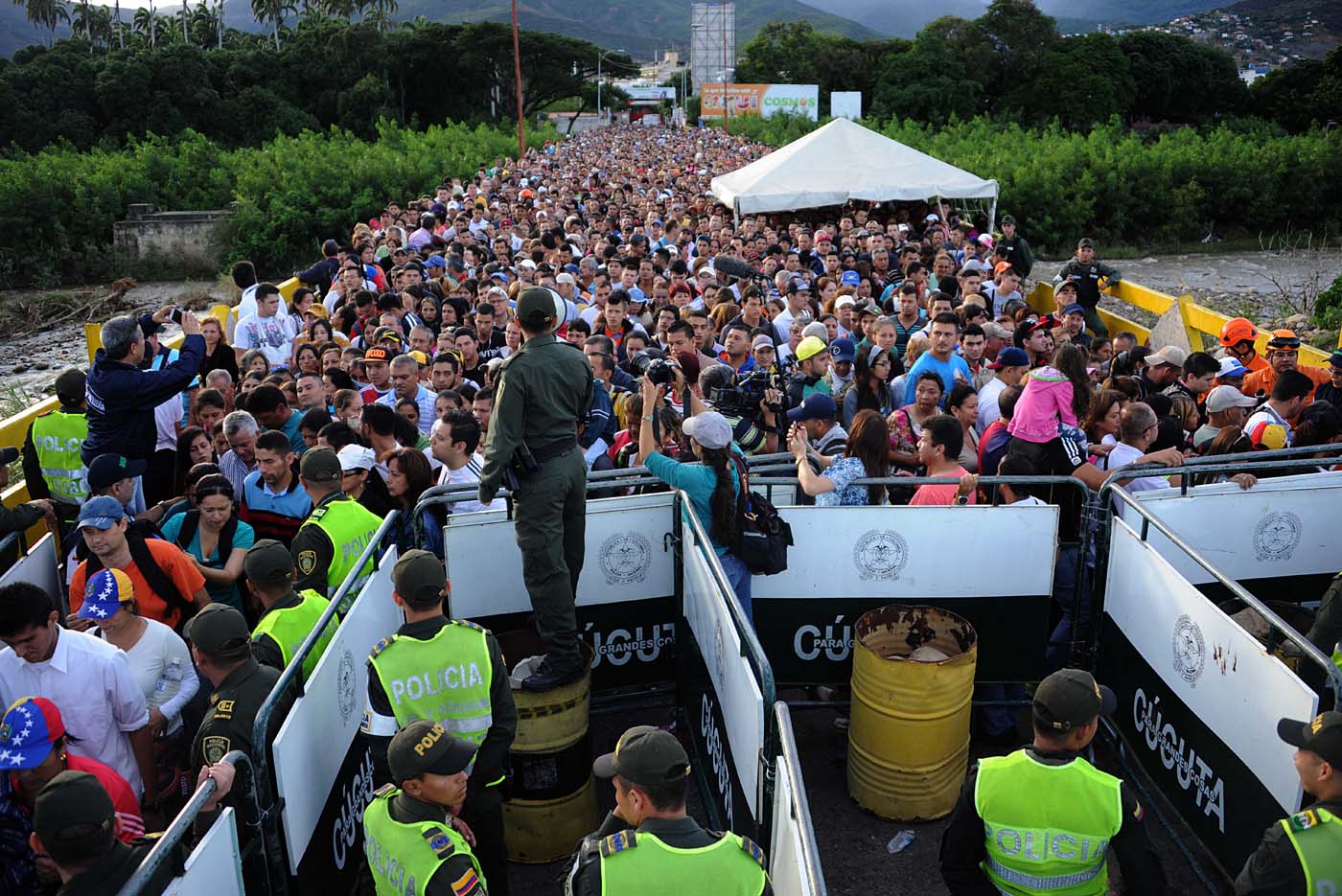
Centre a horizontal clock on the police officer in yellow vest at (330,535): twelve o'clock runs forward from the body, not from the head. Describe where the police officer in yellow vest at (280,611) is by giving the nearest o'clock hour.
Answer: the police officer in yellow vest at (280,611) is roughly at 8 o'clock from the police officer in yellow vest at (330,535).

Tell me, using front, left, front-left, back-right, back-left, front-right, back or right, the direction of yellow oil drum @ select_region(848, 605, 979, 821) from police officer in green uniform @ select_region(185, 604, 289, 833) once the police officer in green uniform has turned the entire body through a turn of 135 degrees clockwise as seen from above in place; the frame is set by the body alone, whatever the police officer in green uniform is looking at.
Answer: front

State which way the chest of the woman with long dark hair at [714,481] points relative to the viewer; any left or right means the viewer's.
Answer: facing away from the viewer and to the left of the viewer

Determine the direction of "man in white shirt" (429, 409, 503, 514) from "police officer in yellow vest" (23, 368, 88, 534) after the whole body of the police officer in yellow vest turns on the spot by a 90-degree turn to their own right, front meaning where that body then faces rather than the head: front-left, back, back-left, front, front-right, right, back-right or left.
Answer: front-right

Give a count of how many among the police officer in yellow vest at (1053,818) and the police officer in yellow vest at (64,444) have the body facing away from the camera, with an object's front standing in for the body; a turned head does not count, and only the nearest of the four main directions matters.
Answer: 2

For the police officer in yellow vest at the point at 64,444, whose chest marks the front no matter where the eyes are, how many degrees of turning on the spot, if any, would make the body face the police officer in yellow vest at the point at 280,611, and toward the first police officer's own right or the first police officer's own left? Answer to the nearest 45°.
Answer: approximately 180°

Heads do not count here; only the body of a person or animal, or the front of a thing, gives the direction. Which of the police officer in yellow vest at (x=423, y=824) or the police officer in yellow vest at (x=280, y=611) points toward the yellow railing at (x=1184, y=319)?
the police officer in yellow vest at (x=423, y=824)

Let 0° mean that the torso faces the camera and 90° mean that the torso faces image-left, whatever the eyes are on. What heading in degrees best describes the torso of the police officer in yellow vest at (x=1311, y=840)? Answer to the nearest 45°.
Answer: approximately 135°

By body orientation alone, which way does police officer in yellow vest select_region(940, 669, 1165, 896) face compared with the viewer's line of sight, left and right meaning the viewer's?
facing away from the viewer
